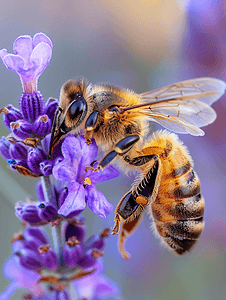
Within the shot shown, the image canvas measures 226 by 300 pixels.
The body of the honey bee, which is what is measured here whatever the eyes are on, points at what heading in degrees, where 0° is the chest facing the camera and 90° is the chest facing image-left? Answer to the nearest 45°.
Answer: approximately 90°
